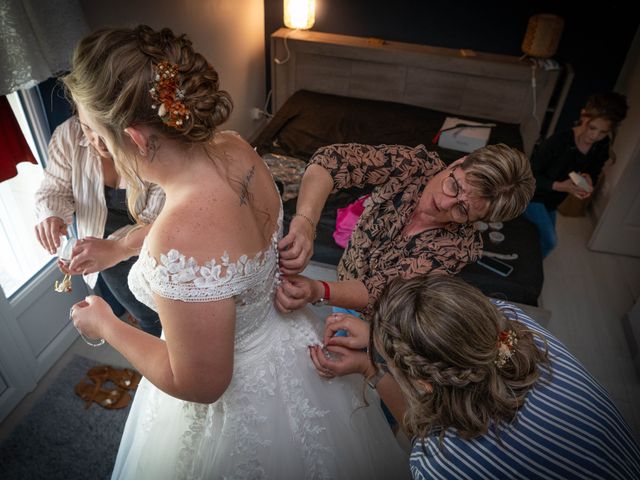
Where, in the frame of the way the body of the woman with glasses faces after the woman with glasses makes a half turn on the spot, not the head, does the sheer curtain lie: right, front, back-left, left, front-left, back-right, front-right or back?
back-left

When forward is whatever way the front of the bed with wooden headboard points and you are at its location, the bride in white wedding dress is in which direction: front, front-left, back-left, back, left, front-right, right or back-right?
front

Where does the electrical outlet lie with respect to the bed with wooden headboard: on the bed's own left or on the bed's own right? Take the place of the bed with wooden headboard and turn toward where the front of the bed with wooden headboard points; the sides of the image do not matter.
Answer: on the bed's own right

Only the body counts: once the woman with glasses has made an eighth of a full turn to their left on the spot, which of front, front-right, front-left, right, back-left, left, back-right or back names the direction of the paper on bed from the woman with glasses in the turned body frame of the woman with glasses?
back

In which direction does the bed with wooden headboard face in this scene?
toward the camera

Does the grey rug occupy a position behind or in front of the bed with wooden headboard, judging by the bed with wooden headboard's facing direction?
in front

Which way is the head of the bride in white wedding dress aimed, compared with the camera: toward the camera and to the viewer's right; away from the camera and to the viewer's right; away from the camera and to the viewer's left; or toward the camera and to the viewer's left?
away from the camera and to the viewer's left

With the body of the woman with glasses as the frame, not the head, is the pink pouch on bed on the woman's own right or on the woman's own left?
on the woman's own right

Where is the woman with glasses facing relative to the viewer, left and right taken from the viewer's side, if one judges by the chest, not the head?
facing the viewer and to the left of the viewer
